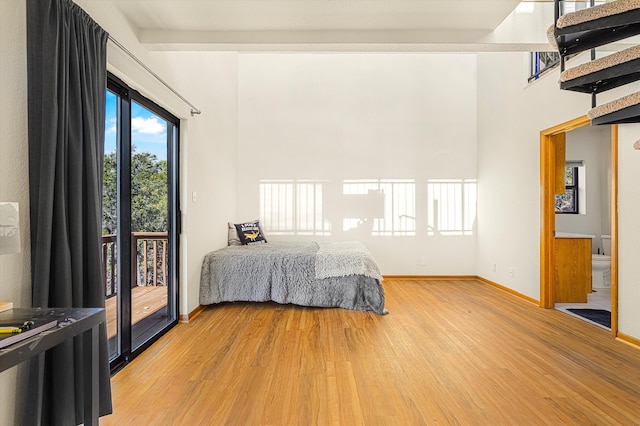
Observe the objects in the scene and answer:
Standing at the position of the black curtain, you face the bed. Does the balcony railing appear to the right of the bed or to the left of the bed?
left

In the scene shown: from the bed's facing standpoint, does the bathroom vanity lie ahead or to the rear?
ahead

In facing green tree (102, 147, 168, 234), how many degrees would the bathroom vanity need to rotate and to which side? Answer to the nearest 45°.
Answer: approximately 135° to its right

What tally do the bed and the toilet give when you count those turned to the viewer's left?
1

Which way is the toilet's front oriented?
to the viewer's left
